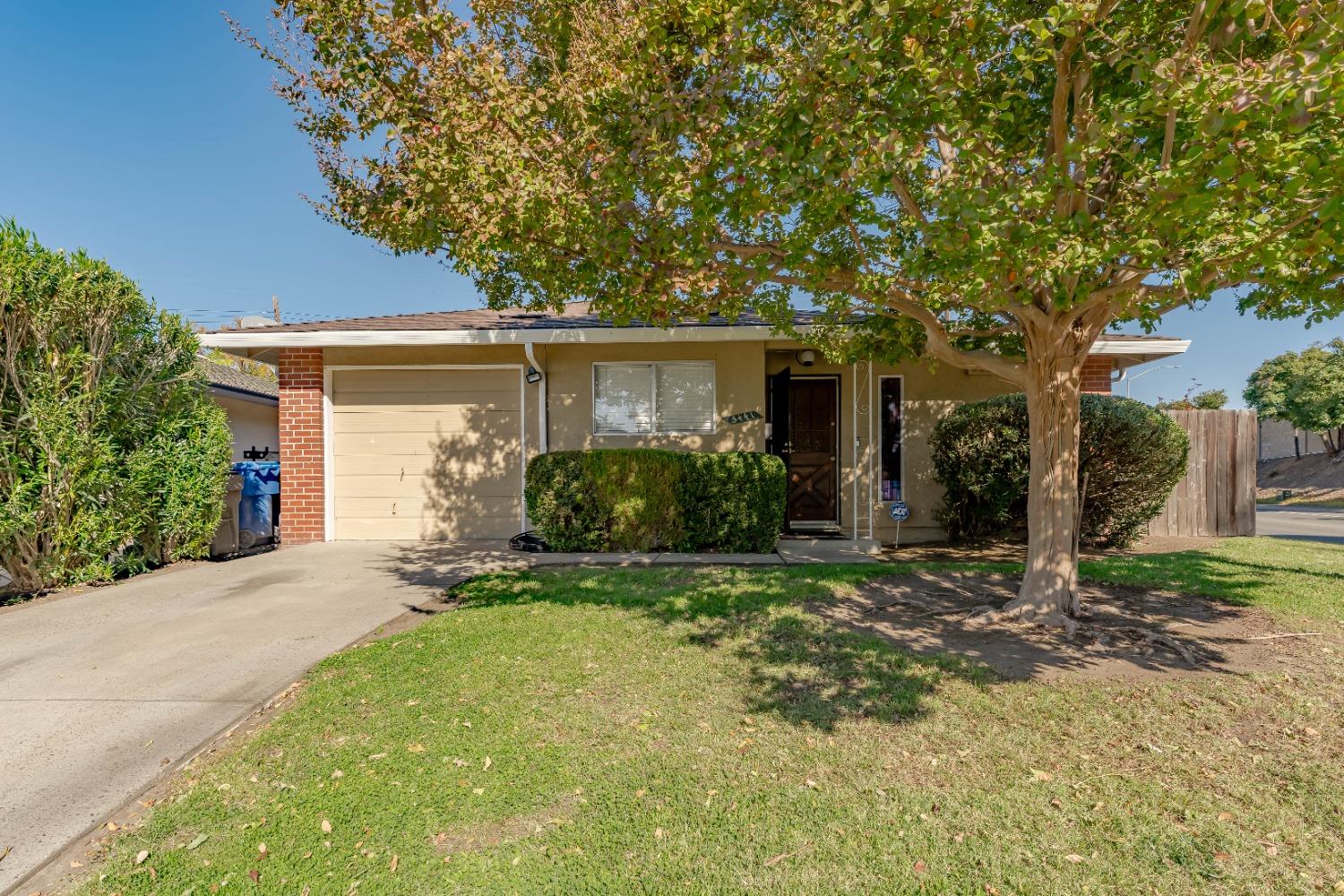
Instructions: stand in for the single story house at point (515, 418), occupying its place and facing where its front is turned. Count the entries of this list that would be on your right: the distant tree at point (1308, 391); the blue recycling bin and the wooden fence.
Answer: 1

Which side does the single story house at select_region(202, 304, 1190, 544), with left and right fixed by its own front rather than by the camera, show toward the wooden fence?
left

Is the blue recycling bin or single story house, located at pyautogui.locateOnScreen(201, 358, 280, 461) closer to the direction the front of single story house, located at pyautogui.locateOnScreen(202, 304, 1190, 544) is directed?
the blue recycling bin

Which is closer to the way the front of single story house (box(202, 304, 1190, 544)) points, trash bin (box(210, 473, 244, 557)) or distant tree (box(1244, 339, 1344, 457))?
the trash bin

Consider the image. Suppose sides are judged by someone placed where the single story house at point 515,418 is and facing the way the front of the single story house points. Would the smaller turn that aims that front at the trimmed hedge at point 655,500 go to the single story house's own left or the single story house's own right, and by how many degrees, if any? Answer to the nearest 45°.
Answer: approximately 45° to the single story house's own left

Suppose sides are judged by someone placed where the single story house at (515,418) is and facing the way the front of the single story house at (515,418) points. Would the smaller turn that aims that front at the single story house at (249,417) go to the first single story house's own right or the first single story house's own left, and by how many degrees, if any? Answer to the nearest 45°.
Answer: approximately 135° to the first single story house's own right

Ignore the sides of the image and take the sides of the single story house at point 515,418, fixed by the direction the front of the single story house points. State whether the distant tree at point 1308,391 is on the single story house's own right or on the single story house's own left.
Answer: on the single story house's own left

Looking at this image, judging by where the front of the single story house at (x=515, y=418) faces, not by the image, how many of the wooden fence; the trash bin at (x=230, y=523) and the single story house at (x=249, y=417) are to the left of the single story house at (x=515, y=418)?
1

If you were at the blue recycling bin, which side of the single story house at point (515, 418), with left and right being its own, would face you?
right

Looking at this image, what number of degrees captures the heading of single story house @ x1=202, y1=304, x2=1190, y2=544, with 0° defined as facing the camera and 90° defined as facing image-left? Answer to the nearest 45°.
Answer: approximately 0°

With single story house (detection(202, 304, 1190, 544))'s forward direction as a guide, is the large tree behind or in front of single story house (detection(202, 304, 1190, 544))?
in front
